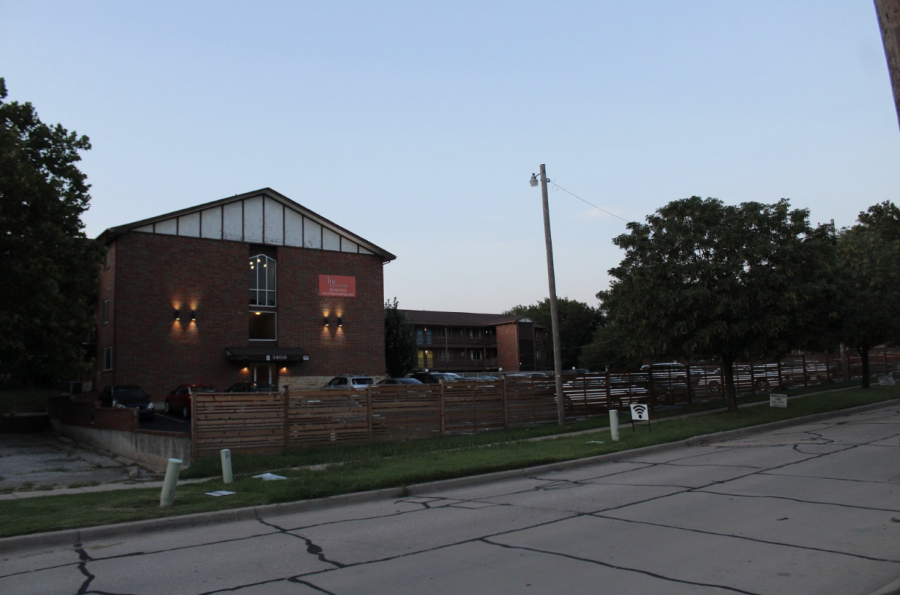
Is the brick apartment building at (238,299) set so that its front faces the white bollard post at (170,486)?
yes

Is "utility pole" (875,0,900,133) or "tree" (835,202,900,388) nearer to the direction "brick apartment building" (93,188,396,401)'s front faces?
the utility pole

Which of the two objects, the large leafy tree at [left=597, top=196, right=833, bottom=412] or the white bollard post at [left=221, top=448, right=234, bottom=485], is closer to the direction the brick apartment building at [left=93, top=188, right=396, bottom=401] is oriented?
the white bollard post

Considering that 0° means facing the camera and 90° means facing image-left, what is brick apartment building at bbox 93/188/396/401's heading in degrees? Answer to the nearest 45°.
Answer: approximately 0°

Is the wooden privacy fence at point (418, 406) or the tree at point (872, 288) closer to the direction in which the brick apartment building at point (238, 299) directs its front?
the wooden privacy fence

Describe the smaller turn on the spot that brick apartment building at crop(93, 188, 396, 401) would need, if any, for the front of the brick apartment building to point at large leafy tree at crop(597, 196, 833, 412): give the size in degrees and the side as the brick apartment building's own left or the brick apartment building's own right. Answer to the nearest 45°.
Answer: approximately 45° to the brick apartment building's own left

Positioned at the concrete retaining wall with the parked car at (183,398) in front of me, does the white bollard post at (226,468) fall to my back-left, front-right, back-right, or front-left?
back-right

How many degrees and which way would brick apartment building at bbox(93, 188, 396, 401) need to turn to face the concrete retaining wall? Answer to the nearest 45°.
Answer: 0° — it already faces it
